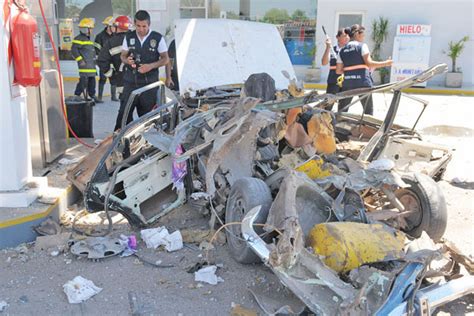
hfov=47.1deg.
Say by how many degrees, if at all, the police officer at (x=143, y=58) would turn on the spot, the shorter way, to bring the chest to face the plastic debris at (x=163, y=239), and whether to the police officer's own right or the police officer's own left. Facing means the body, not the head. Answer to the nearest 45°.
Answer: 0° — they already face it

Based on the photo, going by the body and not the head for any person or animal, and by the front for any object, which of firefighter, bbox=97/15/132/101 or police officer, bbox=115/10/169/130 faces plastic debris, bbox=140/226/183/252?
the police officer

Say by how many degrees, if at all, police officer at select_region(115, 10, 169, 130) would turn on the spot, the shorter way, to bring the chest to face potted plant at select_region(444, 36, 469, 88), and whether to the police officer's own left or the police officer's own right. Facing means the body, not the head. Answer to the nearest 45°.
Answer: approximately 135° to the police officer's own left

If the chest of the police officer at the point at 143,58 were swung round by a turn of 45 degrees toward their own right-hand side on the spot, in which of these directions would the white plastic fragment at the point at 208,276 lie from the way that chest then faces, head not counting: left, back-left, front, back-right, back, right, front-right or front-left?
front-left

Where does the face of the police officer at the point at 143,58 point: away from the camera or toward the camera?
toward the camera

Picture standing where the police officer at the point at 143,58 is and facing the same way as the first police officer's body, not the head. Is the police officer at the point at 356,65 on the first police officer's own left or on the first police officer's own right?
on the first police officer's own left

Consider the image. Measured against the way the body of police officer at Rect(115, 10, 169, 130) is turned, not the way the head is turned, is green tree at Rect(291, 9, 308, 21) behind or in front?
behind

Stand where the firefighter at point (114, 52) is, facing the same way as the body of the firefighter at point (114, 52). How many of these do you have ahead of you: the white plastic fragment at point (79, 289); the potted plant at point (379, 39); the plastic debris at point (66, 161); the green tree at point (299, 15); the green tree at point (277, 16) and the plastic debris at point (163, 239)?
3

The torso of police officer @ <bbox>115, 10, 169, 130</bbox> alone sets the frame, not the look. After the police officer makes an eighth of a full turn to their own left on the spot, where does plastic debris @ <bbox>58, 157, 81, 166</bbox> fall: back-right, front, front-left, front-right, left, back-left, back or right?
right

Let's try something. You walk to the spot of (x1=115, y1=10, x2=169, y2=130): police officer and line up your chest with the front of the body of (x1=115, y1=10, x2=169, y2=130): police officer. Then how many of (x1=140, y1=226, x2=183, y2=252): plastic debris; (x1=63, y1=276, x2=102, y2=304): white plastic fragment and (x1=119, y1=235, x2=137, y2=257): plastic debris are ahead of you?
3

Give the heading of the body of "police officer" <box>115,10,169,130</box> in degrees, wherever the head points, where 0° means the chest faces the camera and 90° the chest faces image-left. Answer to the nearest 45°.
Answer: approximately 0°
